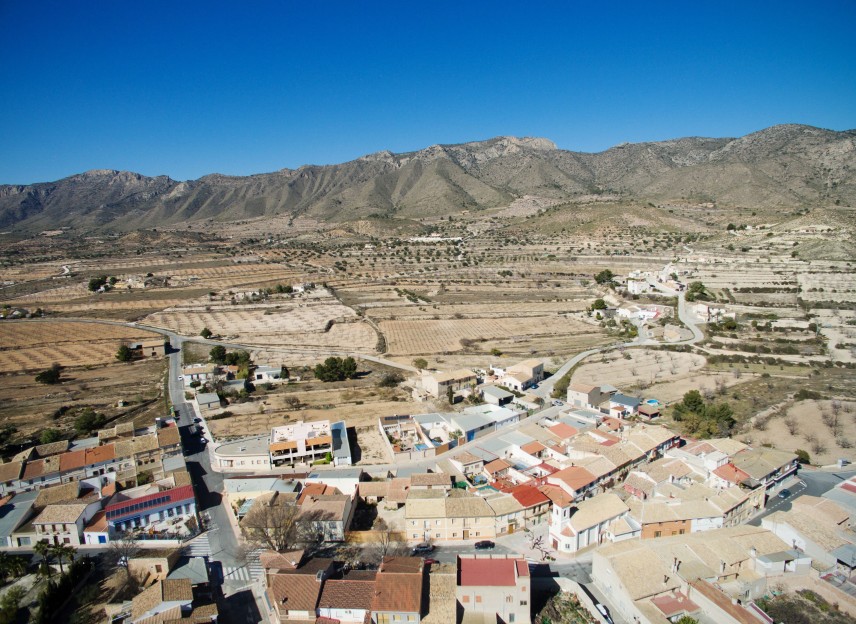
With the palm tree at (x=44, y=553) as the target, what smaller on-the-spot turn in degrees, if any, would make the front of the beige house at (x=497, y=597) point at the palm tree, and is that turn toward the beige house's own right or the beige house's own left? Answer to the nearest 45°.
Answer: approximately 90° to the beige house's own right

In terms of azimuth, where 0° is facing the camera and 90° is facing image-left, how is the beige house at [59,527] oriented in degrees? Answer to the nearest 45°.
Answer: approximately 0°

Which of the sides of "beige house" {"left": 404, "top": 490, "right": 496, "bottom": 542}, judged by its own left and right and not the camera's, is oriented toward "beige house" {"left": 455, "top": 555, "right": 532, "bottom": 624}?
front

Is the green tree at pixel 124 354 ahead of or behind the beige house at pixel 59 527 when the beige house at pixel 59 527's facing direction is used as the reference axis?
behind

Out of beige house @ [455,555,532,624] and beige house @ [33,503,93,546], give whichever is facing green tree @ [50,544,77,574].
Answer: beige house @ [33,503,93,546]

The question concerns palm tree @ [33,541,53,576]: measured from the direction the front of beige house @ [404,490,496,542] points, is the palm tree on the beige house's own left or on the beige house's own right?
on the beige house's own right

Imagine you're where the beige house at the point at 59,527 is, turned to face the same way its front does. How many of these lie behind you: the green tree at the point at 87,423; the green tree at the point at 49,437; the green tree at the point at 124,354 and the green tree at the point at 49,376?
4

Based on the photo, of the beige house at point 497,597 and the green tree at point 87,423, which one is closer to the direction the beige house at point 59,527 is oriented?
the beige house

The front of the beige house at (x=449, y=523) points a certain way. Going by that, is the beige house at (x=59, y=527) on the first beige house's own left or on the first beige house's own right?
on the first beige house's own right

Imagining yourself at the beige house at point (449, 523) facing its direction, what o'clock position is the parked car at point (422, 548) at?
The parked car is roughly at 2 o'clock from the beige house.

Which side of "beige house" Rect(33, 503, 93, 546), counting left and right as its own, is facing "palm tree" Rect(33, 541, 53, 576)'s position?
front

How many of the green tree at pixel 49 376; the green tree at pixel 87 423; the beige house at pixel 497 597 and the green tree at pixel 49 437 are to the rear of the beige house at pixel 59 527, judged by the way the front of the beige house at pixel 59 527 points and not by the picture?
3
